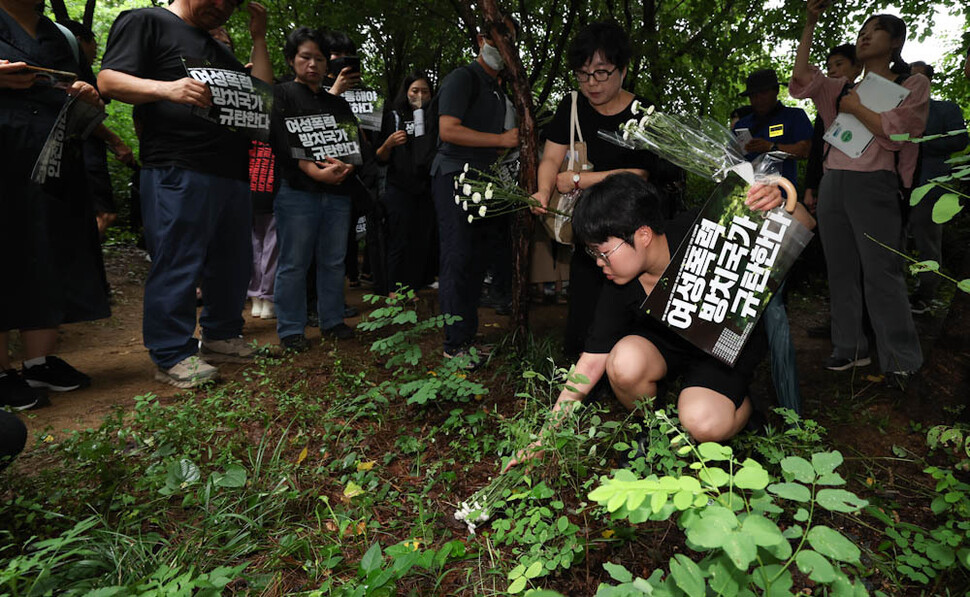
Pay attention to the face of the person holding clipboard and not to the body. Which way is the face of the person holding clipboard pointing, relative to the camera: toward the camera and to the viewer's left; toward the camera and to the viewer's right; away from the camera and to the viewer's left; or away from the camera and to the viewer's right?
toward the camera and to the viewer's left

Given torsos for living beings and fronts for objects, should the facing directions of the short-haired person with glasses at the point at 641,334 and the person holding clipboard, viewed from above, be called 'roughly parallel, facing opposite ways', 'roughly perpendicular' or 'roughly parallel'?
roughly parallel

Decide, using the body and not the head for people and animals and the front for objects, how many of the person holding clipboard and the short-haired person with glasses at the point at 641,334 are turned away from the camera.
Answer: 0

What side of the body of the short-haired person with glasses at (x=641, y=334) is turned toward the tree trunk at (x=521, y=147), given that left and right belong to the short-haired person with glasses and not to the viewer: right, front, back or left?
right

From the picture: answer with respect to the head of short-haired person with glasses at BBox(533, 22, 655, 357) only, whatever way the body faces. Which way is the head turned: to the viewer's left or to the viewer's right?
to the viewer's left

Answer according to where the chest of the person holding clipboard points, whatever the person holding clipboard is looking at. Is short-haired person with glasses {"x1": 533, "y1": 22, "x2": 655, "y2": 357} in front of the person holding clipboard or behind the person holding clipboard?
in front

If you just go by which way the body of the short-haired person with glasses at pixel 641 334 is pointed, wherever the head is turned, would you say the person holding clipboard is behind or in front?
behind

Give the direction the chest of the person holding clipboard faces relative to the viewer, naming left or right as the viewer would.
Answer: facing the viewer and to the left of the viewer

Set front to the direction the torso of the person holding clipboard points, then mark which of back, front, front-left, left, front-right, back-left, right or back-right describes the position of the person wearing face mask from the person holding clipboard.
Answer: front-right
